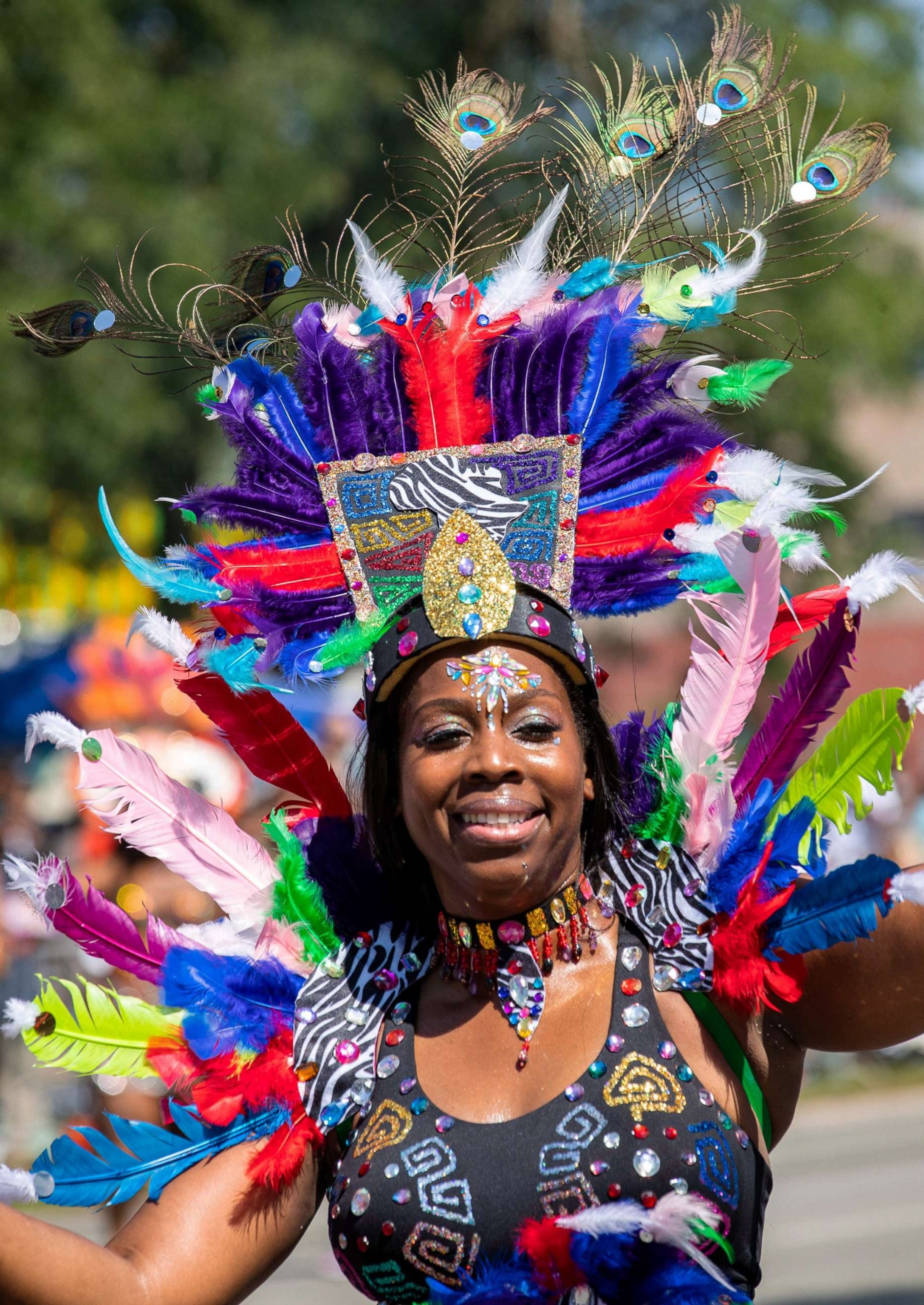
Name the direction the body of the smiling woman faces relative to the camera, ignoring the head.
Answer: toward the camera
